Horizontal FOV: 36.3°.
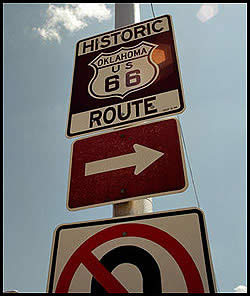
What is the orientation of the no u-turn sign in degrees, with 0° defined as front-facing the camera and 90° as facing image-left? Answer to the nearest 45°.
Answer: approximately 0°

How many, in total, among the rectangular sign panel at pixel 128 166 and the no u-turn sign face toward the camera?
2
